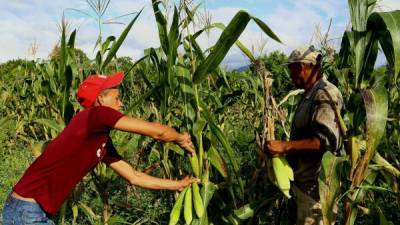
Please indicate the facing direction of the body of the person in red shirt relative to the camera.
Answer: to the viewer's right

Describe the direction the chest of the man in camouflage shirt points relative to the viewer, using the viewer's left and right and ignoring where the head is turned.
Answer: facing to the left of the viewer

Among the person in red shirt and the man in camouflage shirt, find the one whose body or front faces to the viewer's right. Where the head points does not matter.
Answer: the person in red shirt

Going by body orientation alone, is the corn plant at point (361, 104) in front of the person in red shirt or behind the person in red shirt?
in front

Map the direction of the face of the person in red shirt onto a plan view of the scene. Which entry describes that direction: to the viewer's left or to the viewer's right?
to the viewer's right

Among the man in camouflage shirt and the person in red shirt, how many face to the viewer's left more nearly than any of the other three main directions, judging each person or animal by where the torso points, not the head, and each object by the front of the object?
1

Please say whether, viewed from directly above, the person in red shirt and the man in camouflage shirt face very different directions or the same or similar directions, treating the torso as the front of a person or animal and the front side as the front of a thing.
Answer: very different directions

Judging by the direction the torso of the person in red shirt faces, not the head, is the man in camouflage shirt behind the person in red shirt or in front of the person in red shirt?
in front

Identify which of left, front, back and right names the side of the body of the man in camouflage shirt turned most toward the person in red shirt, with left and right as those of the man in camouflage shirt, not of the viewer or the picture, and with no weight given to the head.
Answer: front
